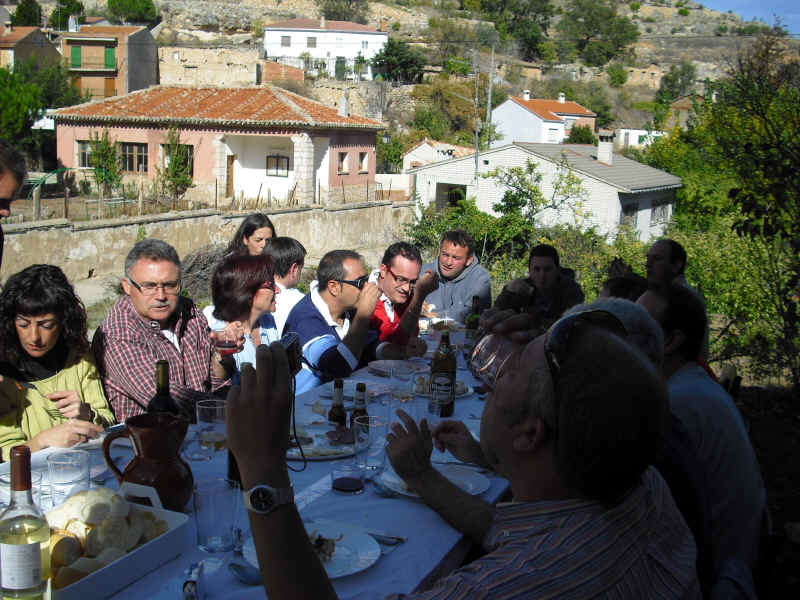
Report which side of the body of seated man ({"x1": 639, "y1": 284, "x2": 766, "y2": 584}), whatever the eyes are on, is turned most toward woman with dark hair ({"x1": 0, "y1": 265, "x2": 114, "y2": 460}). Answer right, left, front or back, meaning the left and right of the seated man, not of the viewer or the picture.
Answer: front

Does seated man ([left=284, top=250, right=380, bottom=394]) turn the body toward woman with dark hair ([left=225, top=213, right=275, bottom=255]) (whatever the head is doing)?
no

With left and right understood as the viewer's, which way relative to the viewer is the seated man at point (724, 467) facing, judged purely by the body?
facing to the left of the viewer

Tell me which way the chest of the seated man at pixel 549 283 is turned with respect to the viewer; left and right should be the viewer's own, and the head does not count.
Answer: facing the viewer

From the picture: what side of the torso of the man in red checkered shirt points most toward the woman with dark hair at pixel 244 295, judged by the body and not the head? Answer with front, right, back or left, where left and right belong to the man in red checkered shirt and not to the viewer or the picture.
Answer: left

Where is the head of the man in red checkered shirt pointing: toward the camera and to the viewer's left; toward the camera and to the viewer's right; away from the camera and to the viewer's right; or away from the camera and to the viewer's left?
toward the camera and to the viewer's right

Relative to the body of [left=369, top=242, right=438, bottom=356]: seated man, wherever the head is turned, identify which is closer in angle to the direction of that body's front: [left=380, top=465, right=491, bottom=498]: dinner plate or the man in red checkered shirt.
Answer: the dinner plate

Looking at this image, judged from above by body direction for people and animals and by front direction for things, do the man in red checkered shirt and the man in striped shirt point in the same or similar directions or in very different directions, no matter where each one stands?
very different directions

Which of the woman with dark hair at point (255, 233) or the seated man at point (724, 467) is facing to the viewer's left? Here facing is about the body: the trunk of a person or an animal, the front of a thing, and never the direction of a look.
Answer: the seated man

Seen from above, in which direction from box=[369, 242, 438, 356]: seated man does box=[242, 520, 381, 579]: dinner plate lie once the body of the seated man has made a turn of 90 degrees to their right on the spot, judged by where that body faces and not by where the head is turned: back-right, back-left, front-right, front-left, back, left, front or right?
front-left
